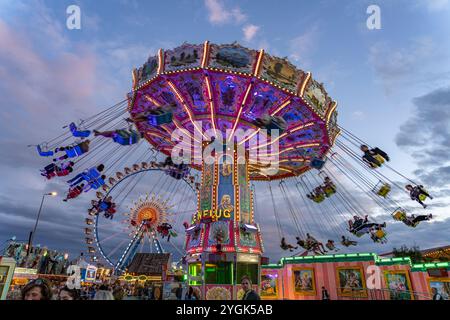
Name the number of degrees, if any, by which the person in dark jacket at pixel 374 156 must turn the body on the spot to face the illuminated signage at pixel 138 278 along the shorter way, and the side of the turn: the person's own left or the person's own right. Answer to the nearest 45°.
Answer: approximately 135° to the person's own right

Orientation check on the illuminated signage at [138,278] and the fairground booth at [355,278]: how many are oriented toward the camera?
2

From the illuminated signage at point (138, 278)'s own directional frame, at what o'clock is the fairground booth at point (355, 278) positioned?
The fairground booth is roughly at 11 o'clock from the illuminated signage.

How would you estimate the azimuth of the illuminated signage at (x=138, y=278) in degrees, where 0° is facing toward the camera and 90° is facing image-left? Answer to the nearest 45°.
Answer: approximately 0°

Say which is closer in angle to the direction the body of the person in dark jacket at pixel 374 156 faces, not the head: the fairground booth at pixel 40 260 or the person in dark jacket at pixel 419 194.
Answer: the person in dark jacket

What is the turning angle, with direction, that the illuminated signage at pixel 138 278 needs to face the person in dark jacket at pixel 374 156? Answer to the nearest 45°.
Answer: approximately 45° to its left

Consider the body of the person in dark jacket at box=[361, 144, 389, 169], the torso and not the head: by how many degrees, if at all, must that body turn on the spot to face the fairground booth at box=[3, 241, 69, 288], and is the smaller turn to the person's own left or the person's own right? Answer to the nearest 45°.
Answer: approximately 135° to the person's own right

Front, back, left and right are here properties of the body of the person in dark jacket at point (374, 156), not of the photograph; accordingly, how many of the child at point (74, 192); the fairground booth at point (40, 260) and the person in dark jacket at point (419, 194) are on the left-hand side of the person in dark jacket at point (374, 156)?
1

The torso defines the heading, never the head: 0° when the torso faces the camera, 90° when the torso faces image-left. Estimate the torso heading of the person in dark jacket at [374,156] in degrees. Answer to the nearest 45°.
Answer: approximately 315°

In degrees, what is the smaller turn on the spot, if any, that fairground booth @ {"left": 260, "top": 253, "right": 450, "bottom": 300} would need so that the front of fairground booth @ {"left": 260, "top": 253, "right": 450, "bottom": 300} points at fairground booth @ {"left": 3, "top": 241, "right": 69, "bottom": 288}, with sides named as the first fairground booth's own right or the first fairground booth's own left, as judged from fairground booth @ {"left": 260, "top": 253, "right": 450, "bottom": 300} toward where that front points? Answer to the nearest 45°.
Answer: approximately 90° to the first fairground booth's own right

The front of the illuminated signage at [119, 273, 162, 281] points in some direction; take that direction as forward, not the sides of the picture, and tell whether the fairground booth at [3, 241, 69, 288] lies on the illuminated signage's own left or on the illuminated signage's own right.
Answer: on the illuminated signage's own right
